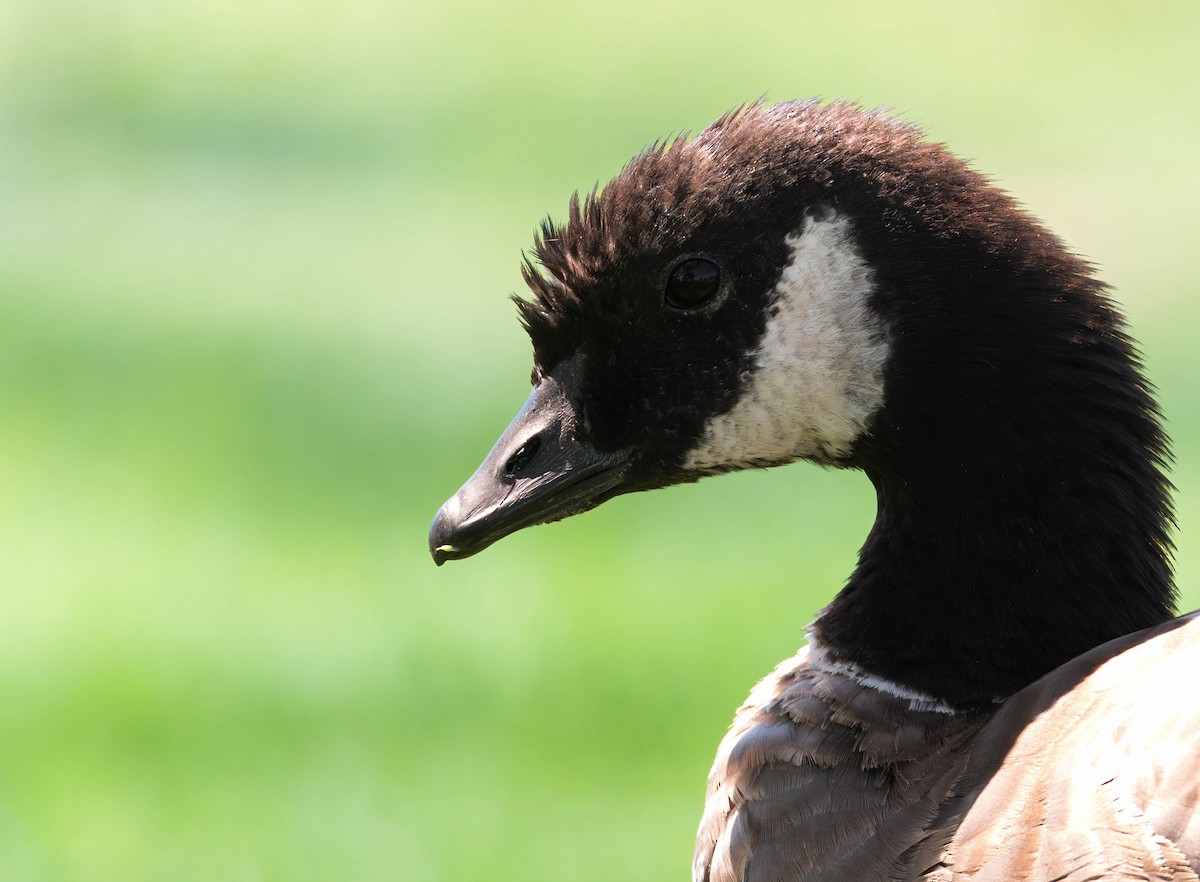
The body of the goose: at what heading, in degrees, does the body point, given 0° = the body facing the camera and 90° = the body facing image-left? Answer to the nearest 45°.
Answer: approximately 90°
